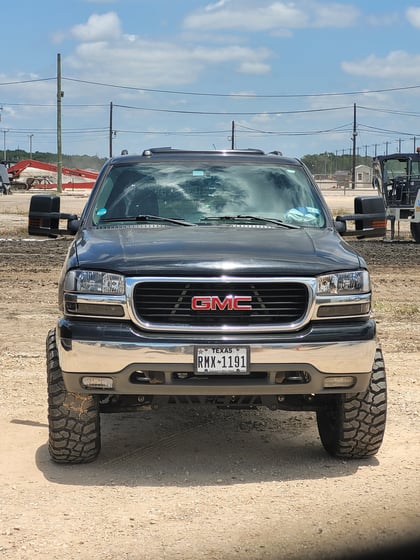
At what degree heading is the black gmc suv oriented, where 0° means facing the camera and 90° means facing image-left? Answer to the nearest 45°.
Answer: approximately 0°
